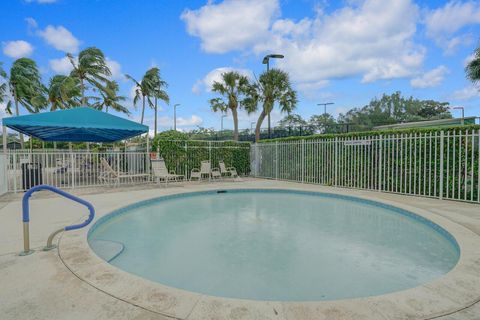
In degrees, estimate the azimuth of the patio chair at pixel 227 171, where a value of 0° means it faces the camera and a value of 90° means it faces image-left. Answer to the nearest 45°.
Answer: approximately 315°

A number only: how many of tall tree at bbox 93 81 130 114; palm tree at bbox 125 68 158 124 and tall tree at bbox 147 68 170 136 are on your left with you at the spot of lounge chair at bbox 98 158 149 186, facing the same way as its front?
3

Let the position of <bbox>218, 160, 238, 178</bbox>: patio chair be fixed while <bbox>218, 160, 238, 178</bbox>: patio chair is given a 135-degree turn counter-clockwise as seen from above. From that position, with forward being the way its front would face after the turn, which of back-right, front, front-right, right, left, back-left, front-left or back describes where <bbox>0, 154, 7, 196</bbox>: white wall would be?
back-left

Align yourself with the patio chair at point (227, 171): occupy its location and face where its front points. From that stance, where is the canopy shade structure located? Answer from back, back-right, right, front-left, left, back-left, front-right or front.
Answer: right

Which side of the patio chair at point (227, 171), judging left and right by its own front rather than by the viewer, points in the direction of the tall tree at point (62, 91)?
back

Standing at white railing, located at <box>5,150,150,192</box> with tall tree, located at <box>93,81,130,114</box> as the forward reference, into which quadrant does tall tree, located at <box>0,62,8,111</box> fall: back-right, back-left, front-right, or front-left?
front-left

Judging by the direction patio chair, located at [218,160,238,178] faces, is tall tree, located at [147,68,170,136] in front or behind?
behind

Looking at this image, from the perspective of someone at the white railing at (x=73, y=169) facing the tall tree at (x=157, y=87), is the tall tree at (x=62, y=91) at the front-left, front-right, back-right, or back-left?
front-left

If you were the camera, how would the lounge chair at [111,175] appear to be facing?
facing to the right of the viewer

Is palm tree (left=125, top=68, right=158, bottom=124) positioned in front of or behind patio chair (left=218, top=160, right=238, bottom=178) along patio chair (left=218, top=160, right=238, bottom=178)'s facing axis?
behind

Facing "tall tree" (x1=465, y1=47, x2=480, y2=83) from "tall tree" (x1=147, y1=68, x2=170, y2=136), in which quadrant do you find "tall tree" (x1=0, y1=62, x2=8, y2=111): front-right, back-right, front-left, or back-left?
back-right

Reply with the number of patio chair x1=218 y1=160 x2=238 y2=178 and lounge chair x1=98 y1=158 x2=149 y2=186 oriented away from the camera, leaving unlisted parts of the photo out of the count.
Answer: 0
